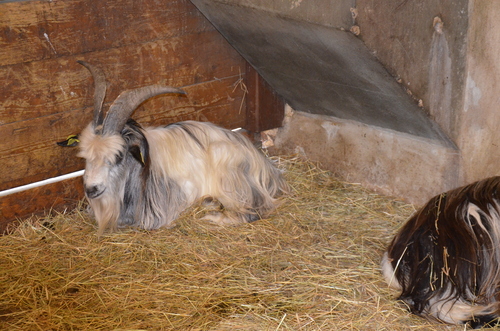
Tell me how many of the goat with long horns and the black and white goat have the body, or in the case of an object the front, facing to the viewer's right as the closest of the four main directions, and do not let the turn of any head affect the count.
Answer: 1

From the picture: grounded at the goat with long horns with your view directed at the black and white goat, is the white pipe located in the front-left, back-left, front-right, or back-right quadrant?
back-right

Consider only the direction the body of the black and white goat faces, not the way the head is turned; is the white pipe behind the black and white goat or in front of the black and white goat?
behind

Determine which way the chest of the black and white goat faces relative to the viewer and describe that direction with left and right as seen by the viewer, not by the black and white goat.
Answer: facing to the right of the viewer

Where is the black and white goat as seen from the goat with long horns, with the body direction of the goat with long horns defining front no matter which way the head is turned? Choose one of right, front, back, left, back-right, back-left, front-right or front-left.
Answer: left

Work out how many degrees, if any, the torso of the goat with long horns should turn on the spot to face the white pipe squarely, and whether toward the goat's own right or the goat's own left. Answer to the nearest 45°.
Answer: approximately 45° to the goat's own right

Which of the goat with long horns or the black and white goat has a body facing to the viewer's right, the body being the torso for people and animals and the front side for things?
the black and white goat

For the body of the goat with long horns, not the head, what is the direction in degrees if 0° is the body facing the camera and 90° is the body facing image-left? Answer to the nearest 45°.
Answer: approximately 45°

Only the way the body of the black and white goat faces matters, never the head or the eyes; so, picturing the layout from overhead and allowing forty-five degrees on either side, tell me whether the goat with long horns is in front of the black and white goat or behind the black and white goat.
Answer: behind
